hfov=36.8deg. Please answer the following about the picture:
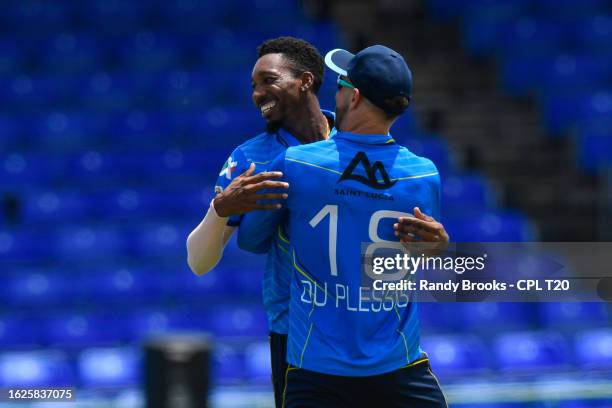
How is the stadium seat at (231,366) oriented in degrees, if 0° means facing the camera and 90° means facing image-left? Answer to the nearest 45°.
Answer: approximately 0°

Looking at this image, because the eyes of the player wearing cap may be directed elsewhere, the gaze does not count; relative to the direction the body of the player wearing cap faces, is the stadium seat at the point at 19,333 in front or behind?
in front

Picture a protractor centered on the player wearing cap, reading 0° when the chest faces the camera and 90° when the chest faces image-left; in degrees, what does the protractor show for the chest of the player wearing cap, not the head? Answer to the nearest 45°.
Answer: approximately 180°

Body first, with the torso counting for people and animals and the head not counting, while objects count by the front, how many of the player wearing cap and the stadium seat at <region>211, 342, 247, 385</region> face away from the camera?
1

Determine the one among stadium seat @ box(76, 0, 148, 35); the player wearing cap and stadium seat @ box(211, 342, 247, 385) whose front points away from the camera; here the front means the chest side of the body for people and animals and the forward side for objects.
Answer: the player wearing cap

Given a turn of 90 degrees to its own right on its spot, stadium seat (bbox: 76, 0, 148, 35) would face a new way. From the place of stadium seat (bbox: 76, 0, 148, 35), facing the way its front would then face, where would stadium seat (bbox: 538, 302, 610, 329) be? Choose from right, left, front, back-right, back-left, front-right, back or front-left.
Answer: back-left

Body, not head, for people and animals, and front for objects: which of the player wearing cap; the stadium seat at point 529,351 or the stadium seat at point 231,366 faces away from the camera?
the player wearing cap

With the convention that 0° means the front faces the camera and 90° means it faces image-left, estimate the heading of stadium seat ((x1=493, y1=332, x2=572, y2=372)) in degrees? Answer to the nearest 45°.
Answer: approximately 0°

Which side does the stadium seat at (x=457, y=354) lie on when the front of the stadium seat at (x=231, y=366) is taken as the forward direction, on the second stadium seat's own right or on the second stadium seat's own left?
on the second stadium seat's own left

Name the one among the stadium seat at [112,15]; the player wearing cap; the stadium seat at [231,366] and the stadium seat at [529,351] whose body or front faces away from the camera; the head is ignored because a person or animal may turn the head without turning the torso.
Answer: the player wearing cap

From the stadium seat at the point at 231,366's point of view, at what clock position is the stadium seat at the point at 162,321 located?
the stadium seat at the point at 162,321 is roughly at 5 o'clock from the stadium seat at the point at 231,366.

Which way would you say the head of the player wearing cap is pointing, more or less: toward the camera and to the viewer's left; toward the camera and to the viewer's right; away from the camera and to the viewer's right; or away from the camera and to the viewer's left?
away from the camera and to the viewer's left
